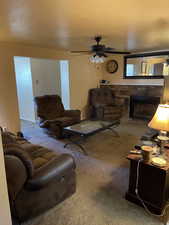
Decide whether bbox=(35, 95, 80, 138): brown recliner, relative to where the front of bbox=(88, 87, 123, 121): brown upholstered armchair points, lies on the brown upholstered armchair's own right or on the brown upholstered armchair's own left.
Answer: on the brown upholstered armchair's own right

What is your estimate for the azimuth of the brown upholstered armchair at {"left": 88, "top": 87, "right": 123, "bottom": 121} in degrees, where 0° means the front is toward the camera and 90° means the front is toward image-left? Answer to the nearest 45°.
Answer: approximately 315°

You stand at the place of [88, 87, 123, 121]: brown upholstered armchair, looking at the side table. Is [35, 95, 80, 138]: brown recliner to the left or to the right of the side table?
right

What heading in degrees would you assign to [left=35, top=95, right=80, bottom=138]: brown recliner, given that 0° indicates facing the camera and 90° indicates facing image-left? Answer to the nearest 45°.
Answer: approximately 315°

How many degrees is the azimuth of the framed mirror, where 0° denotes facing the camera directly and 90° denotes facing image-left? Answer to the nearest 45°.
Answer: approximately 45°

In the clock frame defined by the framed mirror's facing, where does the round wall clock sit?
The round wall clock is roughly at 2 o'clock from the framed mirror.

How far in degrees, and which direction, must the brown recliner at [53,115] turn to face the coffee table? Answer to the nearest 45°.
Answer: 0° — it already faces it

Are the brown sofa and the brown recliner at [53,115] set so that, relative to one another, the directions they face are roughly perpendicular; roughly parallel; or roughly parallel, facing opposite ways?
roughly perpendicular

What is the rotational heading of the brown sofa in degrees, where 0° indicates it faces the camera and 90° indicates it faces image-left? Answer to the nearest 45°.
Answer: approximately 225°
